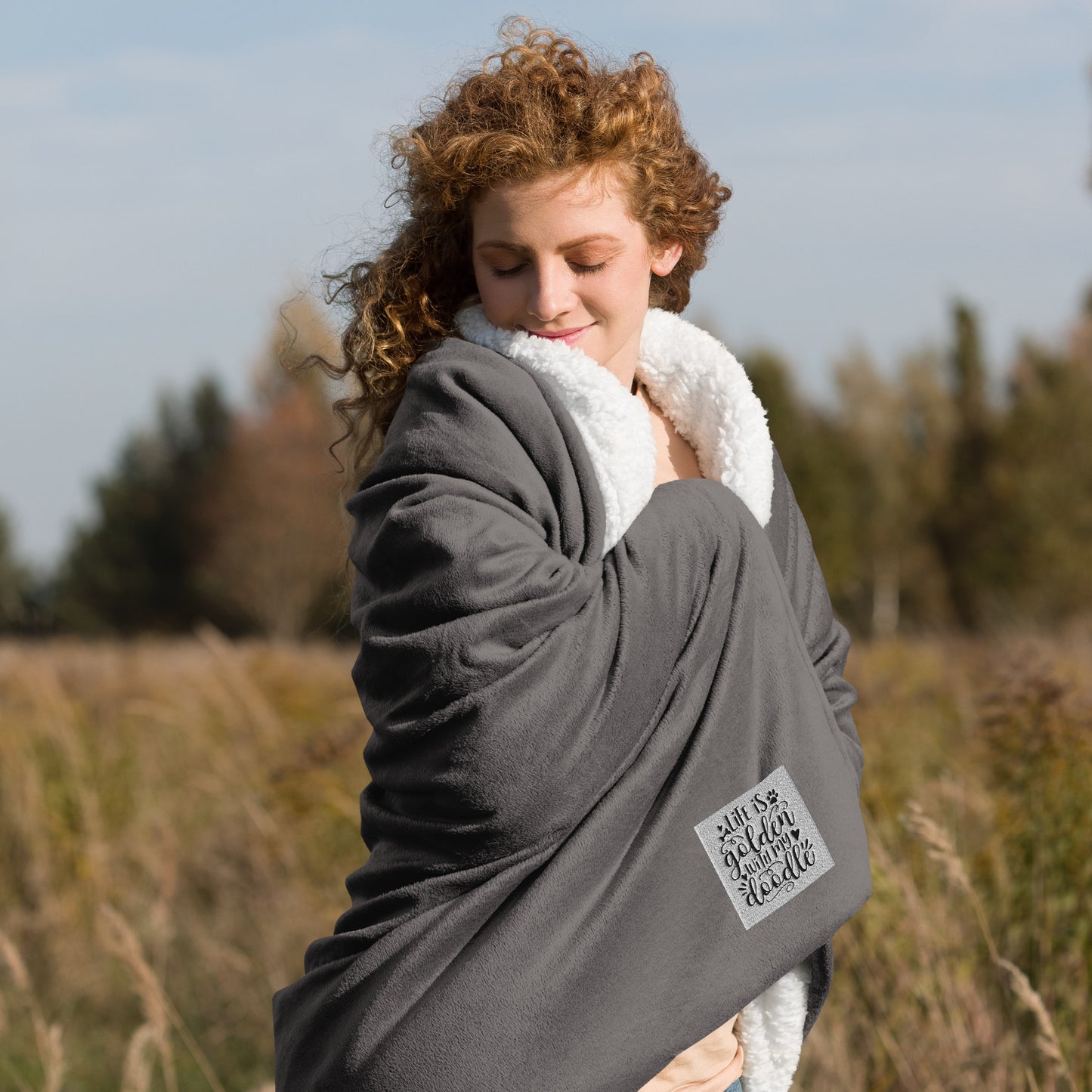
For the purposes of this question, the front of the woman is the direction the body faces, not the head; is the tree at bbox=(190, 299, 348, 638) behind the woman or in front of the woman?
behind

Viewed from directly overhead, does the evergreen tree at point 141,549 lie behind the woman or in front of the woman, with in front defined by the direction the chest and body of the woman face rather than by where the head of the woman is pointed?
behind

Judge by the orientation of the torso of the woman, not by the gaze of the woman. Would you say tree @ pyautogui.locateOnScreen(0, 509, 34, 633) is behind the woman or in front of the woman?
behind
